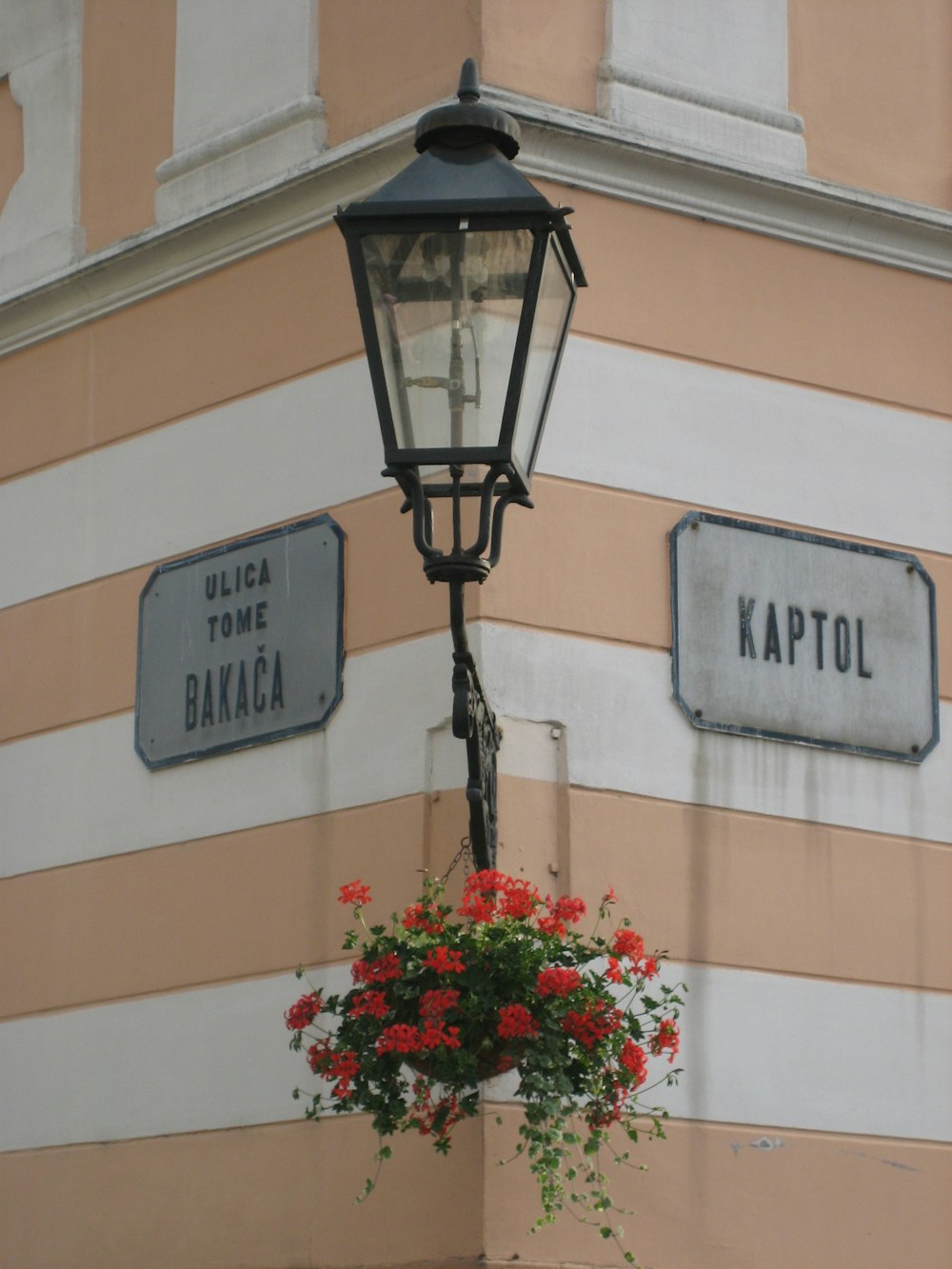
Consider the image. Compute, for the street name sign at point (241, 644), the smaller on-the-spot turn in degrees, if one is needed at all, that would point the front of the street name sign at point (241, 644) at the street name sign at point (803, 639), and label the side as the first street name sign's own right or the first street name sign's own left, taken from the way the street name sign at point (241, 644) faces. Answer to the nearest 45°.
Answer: approximately 135° to the first street name sign's own left

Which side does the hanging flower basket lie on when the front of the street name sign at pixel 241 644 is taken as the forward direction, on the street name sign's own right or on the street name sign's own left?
on the street name sign's own left

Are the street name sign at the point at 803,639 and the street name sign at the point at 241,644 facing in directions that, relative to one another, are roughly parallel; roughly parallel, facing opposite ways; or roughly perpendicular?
roughly perpendicular

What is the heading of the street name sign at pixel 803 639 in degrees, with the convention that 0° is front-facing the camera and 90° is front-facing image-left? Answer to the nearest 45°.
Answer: approximately 315°

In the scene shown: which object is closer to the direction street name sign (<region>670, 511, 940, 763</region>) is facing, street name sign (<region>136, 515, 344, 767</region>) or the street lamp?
the street lamp

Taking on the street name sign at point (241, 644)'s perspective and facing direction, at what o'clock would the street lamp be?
The street lamp is roughly at 10 o'clock from the street name sign.

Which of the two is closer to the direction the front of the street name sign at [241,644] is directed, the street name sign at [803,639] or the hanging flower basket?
the hanging flower basket

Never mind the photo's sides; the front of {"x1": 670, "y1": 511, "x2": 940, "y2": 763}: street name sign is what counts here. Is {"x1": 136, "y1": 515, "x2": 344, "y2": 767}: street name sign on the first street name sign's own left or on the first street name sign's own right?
on the first street name sign's own right

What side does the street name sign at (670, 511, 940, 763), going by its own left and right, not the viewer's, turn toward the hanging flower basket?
right
